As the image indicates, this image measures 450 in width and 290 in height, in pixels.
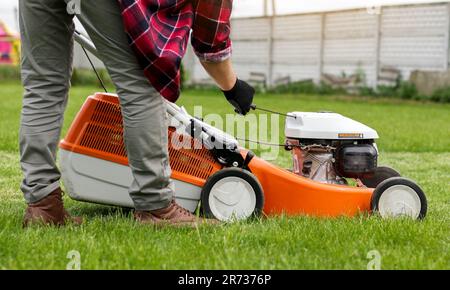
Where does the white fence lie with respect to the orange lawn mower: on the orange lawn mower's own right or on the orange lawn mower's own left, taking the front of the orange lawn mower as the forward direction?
on the orange lawn mower's own left

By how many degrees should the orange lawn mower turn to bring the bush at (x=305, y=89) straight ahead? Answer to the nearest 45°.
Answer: approximately 90° to its left

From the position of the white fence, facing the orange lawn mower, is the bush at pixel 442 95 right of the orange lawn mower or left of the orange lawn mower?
left

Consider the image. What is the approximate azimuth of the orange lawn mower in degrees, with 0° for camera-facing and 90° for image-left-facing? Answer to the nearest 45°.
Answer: approximately 270°

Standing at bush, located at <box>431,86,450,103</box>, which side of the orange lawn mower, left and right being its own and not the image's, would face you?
left

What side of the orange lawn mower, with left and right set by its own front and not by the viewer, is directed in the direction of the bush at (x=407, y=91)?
left
